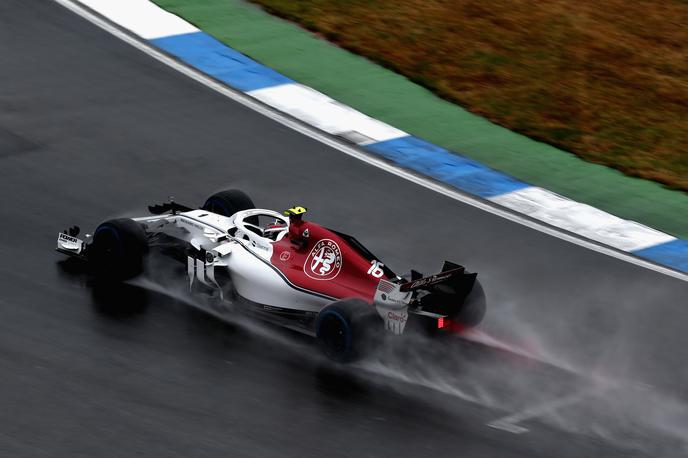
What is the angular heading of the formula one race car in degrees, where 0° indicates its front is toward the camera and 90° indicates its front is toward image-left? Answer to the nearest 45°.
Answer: approximately 135°
